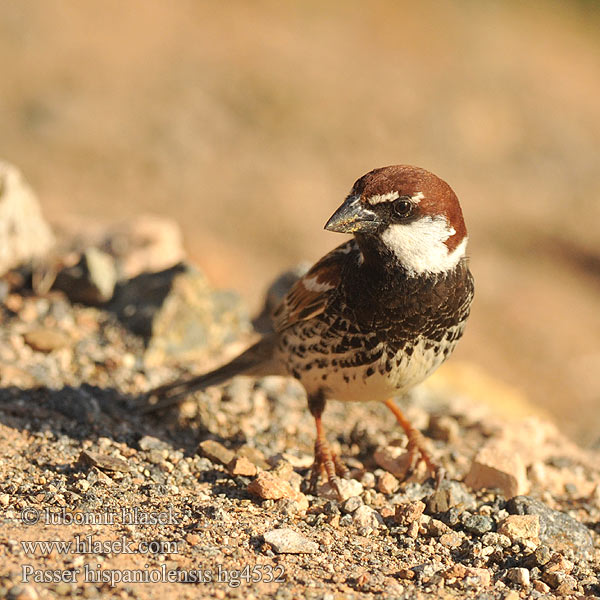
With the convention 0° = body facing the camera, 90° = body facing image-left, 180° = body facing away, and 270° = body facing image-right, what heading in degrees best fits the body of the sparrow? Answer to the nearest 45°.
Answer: approximately 315°

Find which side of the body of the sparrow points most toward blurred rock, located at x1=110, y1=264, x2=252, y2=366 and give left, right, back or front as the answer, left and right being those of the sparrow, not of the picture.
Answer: back

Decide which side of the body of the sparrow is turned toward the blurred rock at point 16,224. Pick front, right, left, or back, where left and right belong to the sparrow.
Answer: back

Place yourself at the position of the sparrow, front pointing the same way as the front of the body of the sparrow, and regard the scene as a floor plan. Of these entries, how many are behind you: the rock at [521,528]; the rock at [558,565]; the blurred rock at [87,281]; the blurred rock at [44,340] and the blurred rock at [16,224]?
3

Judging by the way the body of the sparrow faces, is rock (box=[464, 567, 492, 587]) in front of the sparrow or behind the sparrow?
in front

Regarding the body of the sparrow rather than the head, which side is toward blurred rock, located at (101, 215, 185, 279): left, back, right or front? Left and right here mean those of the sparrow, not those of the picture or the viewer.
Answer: back
